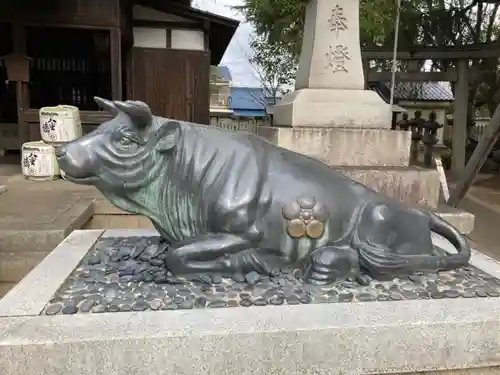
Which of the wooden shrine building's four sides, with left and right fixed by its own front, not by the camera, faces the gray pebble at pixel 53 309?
front

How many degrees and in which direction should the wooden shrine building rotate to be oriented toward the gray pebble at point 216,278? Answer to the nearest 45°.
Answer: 0° — it already faces it

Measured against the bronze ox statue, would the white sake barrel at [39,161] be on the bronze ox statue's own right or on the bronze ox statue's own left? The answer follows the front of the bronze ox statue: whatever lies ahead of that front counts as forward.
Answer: on the bronze ox statue's own right

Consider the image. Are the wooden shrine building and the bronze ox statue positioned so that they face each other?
no

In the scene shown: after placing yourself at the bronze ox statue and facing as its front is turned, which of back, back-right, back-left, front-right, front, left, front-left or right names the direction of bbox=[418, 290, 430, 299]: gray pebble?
back

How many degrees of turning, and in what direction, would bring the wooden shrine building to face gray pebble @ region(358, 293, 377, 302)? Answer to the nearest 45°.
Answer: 0° — it already faces it

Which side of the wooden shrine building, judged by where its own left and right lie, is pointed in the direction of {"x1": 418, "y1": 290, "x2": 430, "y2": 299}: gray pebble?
front

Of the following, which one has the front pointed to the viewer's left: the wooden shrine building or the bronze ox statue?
the bronze ox statue

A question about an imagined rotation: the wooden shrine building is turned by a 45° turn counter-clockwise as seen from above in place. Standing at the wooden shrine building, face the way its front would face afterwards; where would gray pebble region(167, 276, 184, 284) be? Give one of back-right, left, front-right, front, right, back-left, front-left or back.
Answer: front-right

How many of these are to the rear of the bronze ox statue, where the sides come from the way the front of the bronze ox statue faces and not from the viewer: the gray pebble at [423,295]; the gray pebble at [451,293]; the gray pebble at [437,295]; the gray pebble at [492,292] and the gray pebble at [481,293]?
5

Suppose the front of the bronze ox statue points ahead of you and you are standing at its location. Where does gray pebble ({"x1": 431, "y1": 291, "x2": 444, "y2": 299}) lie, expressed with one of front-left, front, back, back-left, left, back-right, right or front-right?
back

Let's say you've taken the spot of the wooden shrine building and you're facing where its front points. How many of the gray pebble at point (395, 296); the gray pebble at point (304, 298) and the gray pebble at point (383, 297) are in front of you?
3

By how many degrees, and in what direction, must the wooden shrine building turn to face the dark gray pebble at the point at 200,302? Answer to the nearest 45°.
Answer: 0° — it already faces it

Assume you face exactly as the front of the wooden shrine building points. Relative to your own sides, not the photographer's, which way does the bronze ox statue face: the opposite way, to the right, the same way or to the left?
to the right

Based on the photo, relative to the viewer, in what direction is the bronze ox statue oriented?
to the viewer's left

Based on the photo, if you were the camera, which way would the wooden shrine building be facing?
facing the viewer
